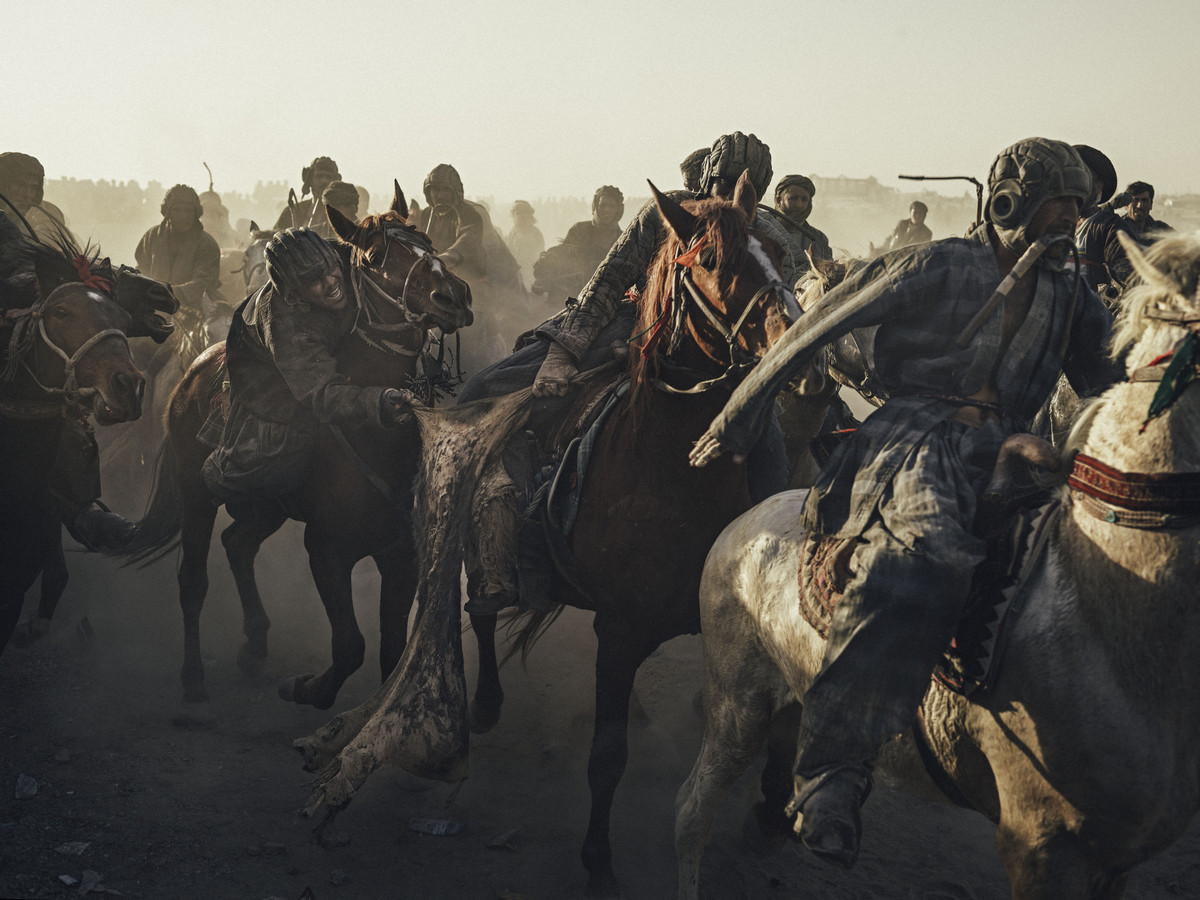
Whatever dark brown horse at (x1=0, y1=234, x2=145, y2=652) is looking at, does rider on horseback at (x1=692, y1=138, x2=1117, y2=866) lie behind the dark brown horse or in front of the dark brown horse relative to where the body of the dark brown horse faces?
in front

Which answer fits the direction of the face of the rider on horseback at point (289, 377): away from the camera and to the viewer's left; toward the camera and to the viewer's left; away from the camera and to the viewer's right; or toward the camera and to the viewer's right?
toward the camera and to the viewer's right

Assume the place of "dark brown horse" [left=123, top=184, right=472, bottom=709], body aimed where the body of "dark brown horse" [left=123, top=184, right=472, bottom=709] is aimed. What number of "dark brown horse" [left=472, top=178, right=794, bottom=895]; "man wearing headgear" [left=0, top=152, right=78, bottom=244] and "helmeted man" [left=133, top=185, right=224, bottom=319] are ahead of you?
1

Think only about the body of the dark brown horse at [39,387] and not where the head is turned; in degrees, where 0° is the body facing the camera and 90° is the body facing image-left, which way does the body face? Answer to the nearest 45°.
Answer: approximately 315°

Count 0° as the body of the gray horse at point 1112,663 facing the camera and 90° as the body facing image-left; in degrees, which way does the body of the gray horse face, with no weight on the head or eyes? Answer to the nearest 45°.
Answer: approximately 315°

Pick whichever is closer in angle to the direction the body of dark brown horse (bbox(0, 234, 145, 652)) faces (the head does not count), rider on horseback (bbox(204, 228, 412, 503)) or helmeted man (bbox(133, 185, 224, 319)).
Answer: the rider on horseback

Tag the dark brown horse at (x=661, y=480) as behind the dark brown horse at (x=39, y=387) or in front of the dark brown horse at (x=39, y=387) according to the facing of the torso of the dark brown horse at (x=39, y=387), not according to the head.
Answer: in front

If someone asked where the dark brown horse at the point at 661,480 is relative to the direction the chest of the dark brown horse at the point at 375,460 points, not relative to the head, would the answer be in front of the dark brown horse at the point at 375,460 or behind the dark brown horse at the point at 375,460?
in front

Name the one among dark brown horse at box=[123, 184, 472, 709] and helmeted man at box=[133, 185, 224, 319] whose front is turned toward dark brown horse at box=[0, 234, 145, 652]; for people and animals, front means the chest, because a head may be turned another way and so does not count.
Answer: the helmeted man

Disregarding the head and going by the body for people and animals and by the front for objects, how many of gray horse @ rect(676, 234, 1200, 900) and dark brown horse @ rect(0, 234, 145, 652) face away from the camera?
0
